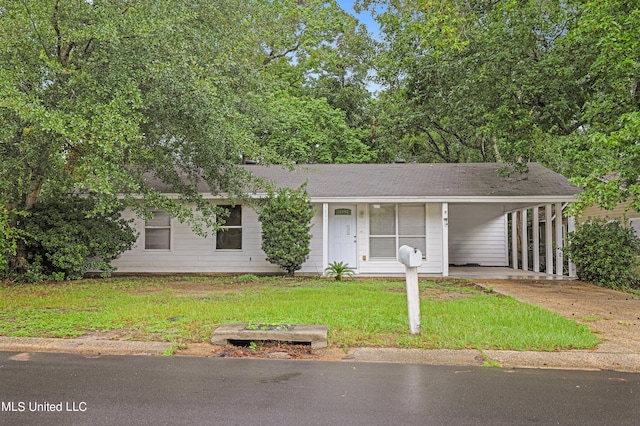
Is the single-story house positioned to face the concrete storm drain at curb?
yes

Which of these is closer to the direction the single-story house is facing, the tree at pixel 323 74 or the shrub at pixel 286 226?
the shrub

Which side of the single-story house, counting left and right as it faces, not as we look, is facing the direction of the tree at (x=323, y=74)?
back

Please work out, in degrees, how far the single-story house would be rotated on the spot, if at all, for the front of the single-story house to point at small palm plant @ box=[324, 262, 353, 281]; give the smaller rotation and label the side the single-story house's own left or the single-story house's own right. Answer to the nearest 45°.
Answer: approximately 45° to the single-story house's own right

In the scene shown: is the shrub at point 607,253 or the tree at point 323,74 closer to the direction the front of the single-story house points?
the shrub

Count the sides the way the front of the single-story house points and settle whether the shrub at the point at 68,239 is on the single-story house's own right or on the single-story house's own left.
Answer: on the single-story house's own right

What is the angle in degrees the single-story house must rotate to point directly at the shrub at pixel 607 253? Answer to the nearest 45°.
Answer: approximately 90° to its left

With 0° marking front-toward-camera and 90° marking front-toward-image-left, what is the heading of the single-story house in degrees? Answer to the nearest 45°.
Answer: approximately 0°

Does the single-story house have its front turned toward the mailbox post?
yes
